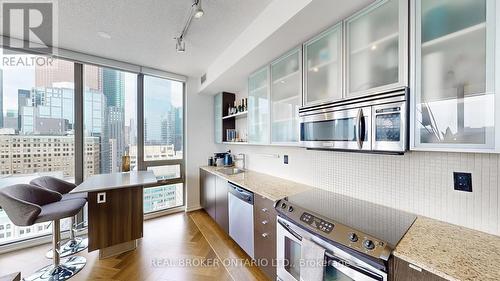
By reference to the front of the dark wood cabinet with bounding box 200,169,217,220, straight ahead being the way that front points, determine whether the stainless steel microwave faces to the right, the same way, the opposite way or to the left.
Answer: the same way

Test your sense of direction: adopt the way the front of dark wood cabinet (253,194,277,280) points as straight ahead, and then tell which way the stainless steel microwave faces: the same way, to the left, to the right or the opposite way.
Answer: the same way

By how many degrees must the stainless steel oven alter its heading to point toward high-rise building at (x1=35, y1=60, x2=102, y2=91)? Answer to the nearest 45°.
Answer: approximately 45° to its right

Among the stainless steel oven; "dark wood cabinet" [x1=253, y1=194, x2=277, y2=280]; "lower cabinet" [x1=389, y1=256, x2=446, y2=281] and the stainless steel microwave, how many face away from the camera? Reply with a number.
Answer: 0

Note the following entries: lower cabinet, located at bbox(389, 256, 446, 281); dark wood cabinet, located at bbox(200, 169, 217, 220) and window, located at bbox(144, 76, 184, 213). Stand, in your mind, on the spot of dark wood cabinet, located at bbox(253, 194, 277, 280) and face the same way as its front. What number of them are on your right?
2

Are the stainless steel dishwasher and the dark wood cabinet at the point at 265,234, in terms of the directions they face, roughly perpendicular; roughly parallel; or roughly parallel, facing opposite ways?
roughly parallel

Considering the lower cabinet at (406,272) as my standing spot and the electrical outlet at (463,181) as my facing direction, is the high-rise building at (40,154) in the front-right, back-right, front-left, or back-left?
back-left

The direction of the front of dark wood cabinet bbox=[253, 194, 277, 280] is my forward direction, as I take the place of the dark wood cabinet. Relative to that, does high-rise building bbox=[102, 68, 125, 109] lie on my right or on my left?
on my right

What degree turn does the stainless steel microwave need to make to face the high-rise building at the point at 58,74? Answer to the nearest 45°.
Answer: approximately 45° to its right

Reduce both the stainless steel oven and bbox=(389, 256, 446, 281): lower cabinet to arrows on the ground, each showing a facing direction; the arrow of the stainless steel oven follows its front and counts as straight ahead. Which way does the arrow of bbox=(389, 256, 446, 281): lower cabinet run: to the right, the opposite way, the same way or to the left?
the same way

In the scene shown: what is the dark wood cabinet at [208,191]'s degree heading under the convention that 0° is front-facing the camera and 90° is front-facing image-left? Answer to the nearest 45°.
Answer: approximately 90°

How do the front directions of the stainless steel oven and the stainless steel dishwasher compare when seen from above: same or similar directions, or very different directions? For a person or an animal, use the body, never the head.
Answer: same or similar directions

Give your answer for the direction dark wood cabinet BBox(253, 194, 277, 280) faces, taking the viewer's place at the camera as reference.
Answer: facing the viewer and to the left of the viewer

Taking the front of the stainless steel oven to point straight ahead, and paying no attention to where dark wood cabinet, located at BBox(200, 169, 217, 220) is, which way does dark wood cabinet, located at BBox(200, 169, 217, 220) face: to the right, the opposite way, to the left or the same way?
the same way

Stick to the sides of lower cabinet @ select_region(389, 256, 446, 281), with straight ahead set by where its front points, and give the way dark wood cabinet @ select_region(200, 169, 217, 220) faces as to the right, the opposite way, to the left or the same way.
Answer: the same way
